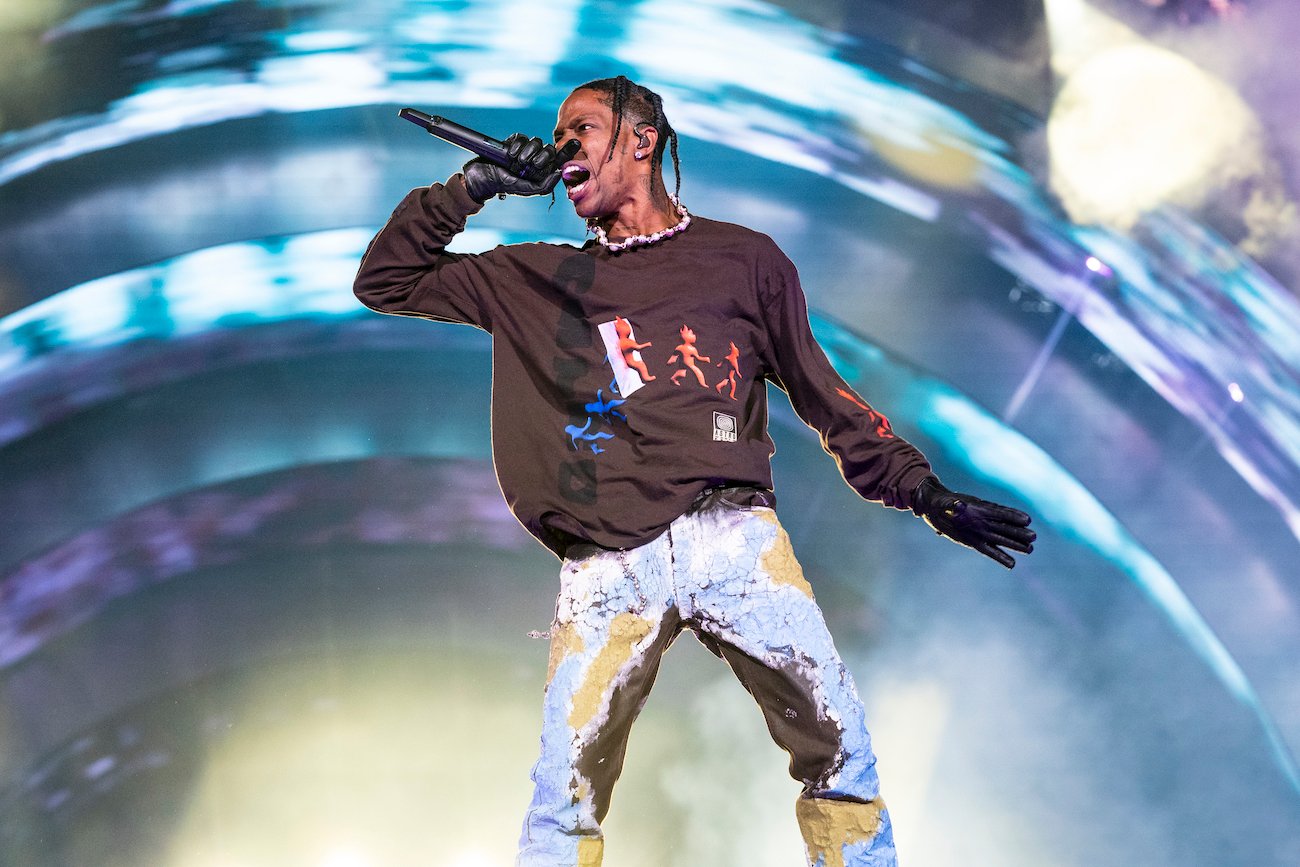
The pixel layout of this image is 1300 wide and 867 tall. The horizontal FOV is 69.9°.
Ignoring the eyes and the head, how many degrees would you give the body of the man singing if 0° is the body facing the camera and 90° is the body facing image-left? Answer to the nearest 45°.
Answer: approximately 0°

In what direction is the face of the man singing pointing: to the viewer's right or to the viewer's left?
to the viewer's left
